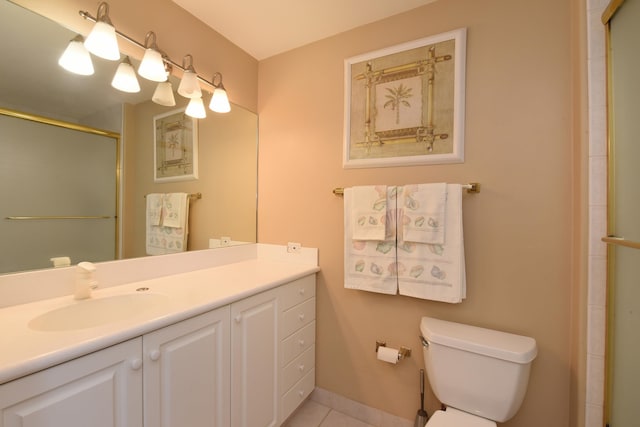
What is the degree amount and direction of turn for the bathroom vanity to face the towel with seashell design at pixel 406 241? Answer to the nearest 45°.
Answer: approximately 45° to its left

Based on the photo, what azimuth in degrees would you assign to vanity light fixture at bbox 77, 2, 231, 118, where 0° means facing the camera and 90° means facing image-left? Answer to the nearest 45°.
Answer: approximately 315°

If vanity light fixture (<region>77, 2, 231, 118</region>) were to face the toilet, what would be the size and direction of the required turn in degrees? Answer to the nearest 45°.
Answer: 0° — it already faces it

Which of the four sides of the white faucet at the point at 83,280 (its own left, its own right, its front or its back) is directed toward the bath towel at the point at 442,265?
front

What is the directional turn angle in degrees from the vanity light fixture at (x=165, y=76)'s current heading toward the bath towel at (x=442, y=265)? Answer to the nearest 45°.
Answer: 0° — it already faces it

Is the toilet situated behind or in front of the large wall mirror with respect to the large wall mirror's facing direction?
in front

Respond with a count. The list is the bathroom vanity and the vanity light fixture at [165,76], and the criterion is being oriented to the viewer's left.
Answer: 0

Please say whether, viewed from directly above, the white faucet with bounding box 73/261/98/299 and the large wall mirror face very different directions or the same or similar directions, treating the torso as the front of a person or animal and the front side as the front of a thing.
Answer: same or similar directions

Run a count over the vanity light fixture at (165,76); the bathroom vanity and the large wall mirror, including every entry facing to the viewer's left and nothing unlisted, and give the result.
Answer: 0

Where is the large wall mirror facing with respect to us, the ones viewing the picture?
facing the viewer and to the right of the viewer

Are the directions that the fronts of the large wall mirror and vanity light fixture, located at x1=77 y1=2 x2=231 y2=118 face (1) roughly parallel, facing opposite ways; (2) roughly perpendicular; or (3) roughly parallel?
roughly parallel

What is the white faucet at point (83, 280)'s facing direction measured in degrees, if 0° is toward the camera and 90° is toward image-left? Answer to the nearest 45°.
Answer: approximately 315°
